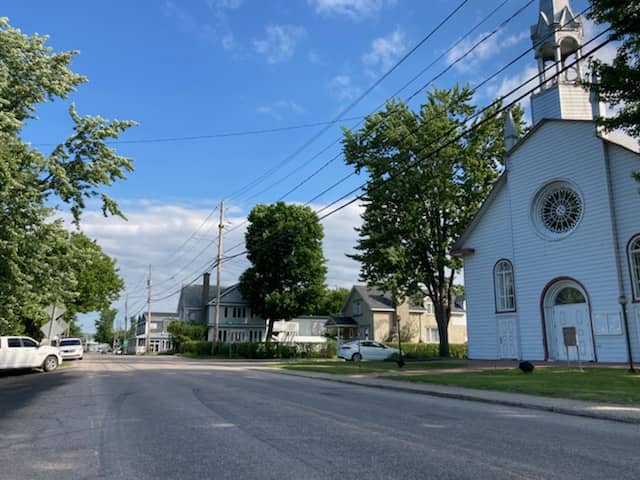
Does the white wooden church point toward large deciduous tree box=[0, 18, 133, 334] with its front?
yes

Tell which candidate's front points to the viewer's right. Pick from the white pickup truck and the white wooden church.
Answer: the white pickup truck

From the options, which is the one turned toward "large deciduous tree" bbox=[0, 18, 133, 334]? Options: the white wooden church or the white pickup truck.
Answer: the white wooden church

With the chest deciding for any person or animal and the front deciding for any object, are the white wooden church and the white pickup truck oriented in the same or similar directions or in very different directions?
very different directions

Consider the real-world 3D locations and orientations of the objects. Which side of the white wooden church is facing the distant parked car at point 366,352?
right

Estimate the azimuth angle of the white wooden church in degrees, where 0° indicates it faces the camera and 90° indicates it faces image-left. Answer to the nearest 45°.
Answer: approximately 45°

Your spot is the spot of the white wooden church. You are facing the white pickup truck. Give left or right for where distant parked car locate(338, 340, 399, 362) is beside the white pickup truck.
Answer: right
